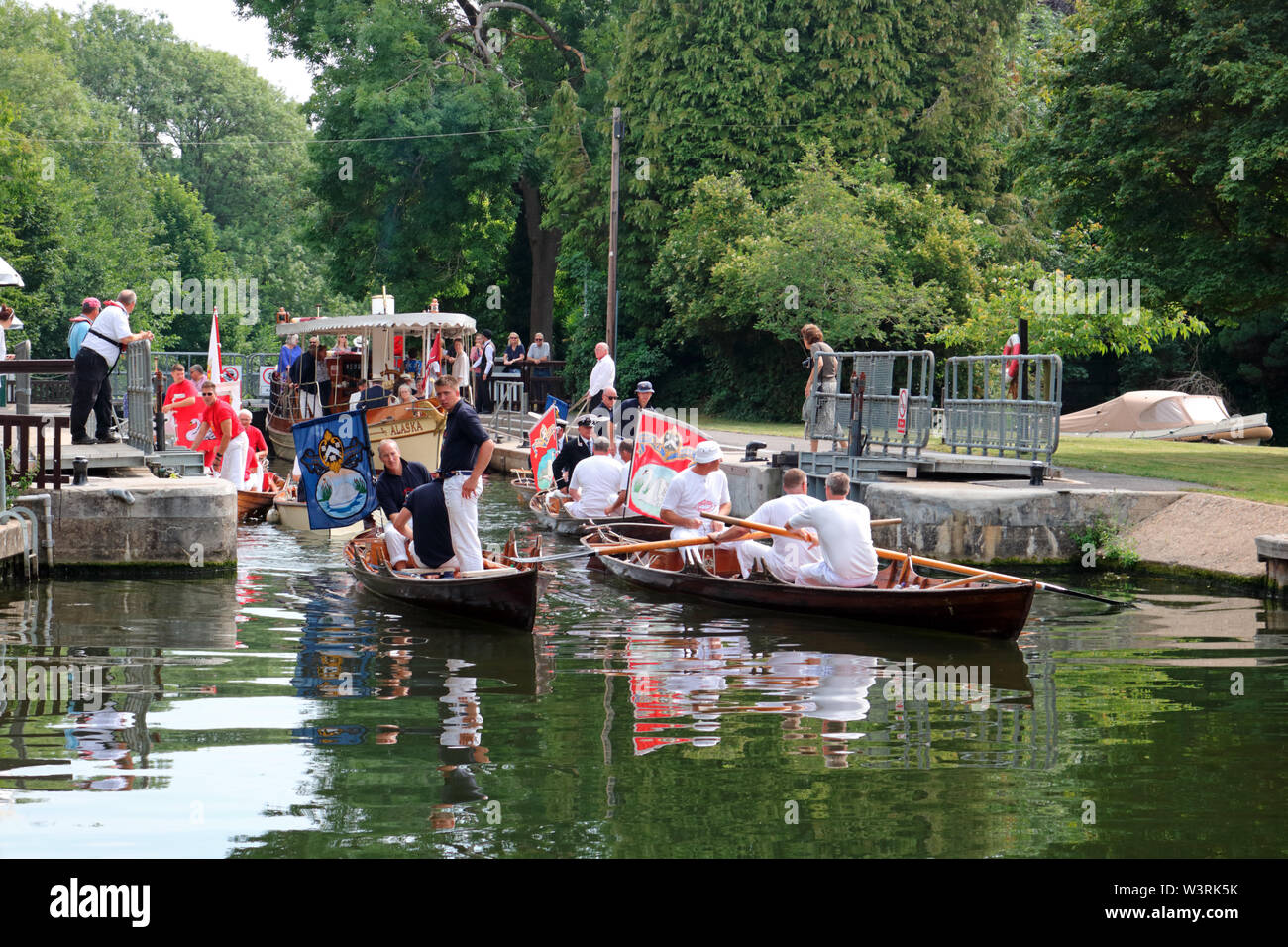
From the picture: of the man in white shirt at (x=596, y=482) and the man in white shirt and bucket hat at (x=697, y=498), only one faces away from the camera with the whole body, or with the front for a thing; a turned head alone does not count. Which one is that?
the man in white shirt at (x=596, y=482)

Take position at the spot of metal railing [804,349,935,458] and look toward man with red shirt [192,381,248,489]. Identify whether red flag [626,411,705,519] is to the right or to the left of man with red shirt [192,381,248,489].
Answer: left

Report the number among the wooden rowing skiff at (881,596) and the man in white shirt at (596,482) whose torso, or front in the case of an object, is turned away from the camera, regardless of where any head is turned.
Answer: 1

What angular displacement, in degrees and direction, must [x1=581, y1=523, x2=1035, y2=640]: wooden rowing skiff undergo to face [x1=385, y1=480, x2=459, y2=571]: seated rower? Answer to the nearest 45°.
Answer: approximately 135° to its right

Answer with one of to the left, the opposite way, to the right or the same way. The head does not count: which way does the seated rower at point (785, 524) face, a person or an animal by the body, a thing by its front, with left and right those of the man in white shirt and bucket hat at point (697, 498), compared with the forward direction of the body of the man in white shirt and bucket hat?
the opposite way

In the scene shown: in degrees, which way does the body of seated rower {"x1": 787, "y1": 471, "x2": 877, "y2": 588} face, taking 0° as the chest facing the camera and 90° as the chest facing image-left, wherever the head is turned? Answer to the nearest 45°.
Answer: approximately 135°

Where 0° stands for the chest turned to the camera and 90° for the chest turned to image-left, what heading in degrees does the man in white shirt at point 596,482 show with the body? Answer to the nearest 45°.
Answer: approximately 180°

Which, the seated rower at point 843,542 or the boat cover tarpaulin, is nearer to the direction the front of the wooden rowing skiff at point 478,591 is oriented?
the seated rower
